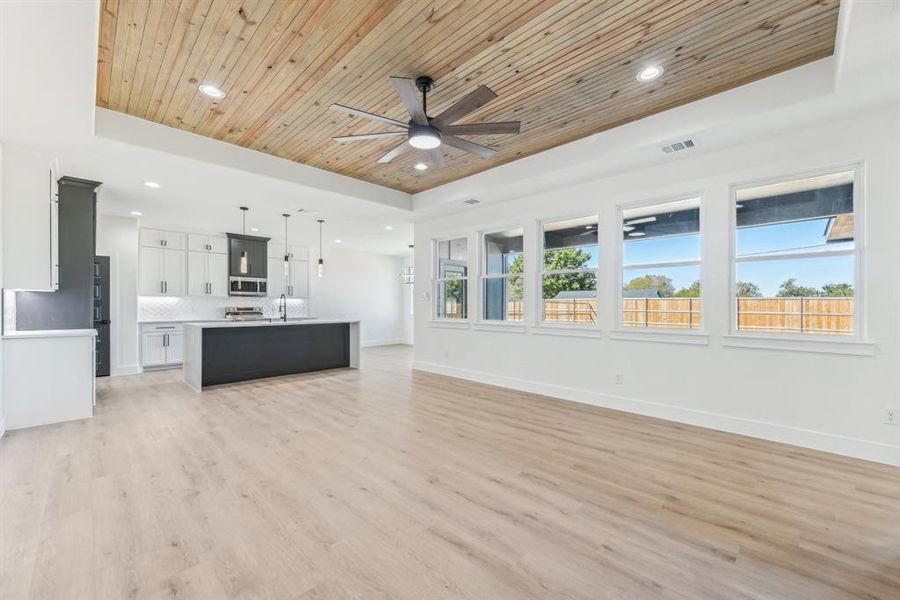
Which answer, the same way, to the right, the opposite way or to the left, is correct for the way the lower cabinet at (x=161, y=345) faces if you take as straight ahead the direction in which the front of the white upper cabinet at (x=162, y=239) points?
the same way

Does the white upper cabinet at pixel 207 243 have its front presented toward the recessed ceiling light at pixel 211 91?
yes

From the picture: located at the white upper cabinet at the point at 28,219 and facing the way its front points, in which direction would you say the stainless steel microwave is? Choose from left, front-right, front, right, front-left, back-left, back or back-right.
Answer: front-left

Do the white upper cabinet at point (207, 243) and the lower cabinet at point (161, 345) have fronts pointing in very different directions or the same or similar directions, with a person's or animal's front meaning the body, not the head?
same or similar directions

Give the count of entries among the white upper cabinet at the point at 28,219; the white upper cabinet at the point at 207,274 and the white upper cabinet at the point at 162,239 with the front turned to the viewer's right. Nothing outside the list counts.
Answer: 1

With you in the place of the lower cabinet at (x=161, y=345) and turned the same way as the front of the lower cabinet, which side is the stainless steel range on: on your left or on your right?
on your left

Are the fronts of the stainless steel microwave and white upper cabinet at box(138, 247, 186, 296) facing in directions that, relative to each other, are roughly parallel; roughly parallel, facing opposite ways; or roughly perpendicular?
roughly parallel

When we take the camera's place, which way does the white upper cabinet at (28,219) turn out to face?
facing to the right of the viewer

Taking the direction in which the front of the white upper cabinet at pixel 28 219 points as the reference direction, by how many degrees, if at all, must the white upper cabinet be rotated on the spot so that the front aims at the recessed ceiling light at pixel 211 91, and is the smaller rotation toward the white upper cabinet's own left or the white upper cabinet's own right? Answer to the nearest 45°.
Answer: approximately 45° to the white upper cabinet's own right

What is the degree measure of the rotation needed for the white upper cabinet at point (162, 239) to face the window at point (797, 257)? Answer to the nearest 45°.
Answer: approximately 45° to its left

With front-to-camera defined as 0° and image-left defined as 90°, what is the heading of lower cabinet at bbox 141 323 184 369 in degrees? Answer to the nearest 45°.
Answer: approximately 0°

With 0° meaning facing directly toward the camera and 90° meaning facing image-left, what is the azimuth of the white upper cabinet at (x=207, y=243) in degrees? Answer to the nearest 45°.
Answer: approximately 0°

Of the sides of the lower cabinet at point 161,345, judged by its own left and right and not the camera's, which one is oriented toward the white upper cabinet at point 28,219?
front

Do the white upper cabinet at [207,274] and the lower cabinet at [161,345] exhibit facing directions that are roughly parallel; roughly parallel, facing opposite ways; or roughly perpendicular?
roughly parallel

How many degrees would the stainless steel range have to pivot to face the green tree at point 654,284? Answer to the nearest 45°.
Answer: approximately 45° to its left

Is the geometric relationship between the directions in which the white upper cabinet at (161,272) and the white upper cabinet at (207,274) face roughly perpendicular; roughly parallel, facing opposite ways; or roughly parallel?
roughly parallel

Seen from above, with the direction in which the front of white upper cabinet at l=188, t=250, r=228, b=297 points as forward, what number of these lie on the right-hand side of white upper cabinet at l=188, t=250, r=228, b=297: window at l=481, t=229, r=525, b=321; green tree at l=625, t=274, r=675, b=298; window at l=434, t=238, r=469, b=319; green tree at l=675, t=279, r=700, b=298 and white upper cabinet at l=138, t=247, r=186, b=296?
1

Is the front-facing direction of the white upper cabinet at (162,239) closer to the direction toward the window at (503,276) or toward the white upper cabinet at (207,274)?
the window

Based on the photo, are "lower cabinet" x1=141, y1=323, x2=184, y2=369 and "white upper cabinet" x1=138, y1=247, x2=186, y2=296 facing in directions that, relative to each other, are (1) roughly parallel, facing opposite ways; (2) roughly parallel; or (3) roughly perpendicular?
roughly parallel

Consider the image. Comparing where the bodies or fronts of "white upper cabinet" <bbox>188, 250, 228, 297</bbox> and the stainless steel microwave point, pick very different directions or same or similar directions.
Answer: same or similar directions
